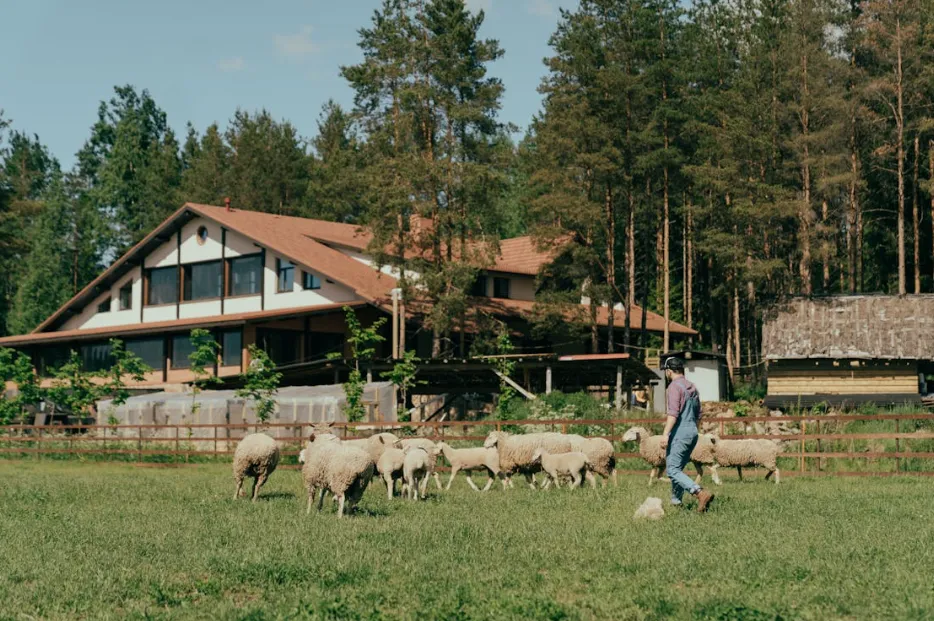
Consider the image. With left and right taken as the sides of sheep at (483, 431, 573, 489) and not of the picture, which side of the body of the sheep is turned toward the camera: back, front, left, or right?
left

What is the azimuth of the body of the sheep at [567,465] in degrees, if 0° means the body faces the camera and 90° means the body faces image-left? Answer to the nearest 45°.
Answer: approximately 90°

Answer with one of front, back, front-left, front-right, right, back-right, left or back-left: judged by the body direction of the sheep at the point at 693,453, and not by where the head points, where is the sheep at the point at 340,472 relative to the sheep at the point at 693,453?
front-left

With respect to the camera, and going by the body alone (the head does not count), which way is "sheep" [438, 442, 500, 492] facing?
to the viewer's left

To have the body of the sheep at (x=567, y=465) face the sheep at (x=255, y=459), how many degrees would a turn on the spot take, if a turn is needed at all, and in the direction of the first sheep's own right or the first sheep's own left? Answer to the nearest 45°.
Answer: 0° — it already faces it

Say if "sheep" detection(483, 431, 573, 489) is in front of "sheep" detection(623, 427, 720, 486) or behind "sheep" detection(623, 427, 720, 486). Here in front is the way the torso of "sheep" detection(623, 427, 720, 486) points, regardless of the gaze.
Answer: in front

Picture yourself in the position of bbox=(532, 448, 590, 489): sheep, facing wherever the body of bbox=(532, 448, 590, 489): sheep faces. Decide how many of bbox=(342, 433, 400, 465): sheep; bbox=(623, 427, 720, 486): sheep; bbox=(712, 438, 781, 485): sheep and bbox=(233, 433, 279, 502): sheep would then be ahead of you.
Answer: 2

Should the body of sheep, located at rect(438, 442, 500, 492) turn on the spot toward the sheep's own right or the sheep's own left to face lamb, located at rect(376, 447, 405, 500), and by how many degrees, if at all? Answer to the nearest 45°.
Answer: approximately 45° to the sheep's own left

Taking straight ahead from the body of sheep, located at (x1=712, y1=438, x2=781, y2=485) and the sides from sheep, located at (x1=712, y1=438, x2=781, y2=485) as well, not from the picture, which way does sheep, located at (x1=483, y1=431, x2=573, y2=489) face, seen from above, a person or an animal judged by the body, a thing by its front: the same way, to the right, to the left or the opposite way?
the same way

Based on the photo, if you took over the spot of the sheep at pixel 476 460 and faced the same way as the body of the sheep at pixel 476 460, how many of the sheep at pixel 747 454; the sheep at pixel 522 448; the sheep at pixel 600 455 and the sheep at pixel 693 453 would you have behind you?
4

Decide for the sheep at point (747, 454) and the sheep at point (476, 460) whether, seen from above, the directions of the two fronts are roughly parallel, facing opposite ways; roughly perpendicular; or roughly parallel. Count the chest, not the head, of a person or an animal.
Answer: roughly parallel

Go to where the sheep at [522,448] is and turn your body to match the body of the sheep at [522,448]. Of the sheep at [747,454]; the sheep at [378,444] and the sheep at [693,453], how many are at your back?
2

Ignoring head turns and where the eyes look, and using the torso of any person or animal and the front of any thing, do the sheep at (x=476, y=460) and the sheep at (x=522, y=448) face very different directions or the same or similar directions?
same or similar directions

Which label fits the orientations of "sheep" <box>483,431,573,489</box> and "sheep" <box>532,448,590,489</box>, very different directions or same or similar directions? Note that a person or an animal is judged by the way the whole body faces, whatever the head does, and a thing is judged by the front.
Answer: same or similar directions

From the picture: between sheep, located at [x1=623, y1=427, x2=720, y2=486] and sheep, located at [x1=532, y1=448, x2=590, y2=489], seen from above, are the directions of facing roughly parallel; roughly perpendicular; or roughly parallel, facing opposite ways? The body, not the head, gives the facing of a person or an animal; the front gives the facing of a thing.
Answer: roughly parallel

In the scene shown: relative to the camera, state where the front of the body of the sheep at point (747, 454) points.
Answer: to the viewer's left

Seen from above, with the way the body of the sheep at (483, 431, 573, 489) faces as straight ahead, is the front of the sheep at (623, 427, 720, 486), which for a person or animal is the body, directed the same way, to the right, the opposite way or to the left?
the same way

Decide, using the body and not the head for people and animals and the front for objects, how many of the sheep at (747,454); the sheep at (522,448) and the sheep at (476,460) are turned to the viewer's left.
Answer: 3

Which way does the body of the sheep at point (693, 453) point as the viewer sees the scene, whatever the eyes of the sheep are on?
to the viewer's left

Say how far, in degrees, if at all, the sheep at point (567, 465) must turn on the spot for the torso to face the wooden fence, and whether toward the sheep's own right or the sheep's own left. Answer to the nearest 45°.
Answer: approximately 90° to the sheep's own right
